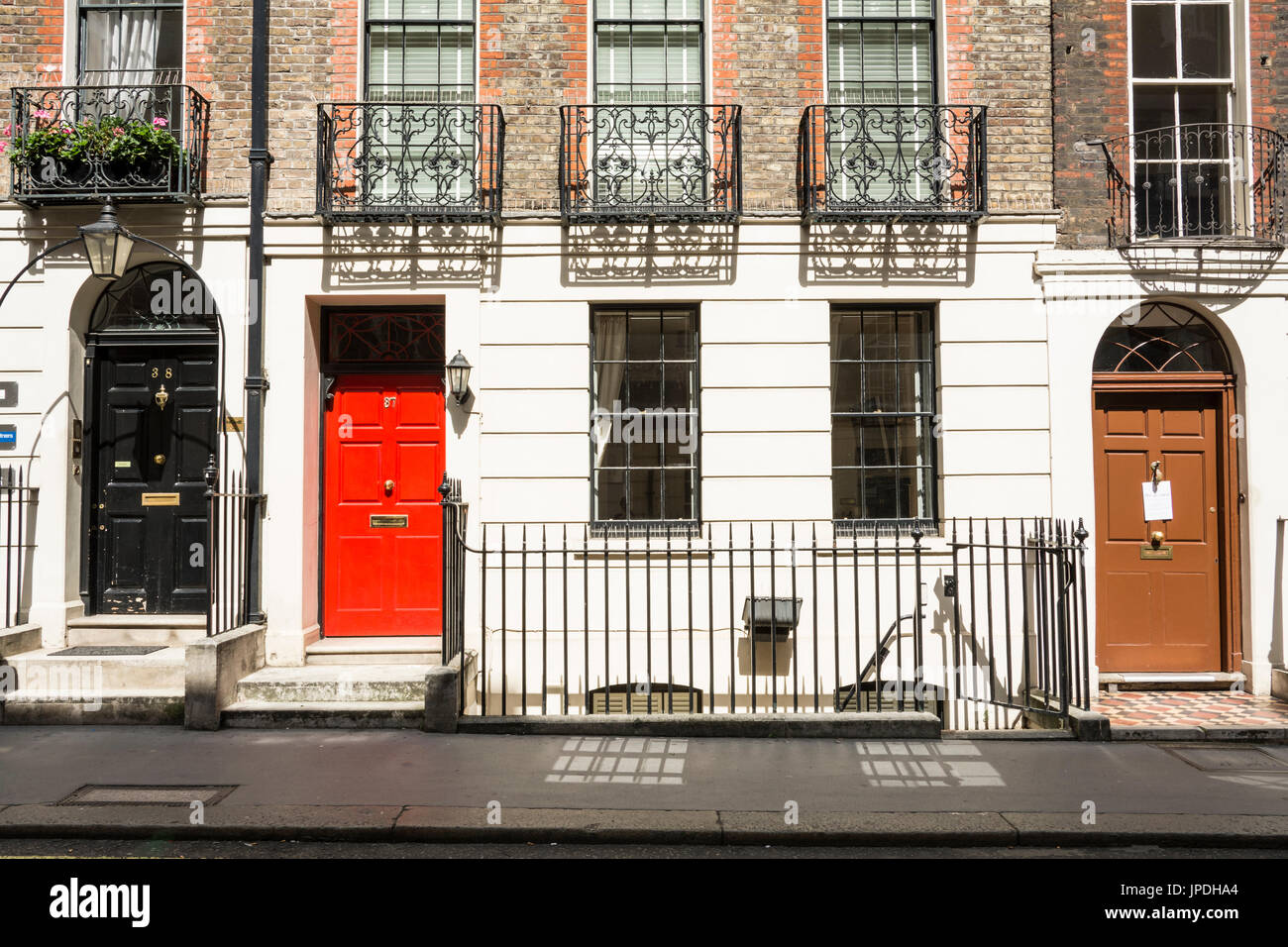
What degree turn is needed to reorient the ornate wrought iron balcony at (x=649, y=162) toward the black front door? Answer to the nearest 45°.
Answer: approximately 90° to its right

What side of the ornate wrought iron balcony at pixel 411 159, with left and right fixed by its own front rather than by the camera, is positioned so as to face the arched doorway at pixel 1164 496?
left

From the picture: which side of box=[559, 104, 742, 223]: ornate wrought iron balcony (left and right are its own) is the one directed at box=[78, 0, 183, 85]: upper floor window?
right

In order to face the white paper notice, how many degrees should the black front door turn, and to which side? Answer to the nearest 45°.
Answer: approximately 45° to its left

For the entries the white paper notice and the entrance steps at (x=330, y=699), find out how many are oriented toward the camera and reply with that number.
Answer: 2

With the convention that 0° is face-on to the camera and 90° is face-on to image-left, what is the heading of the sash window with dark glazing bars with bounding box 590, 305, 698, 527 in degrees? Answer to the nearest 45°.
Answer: approximately 0°
